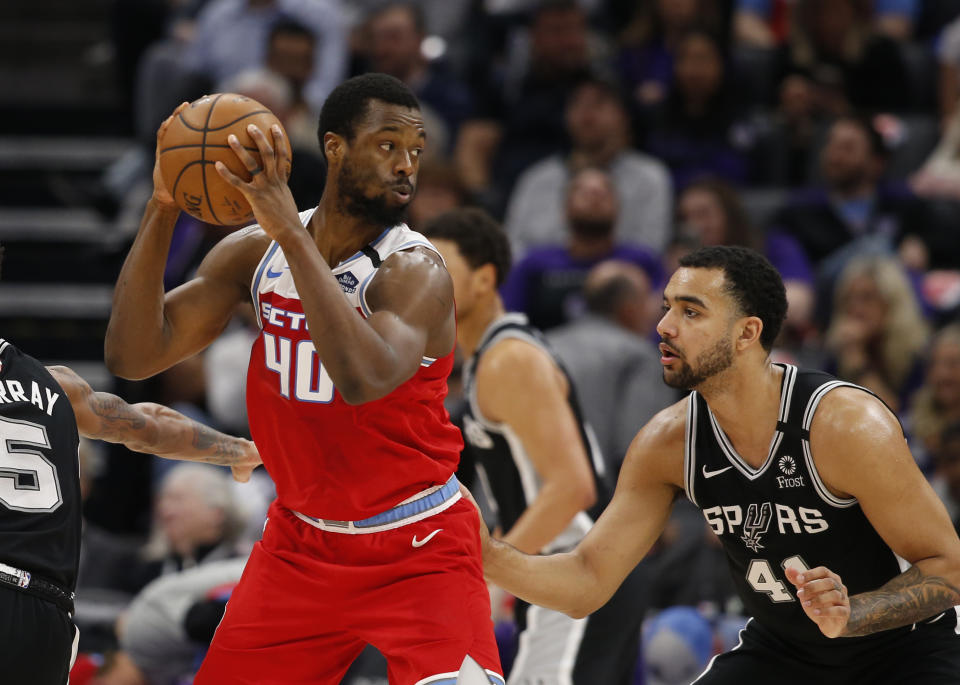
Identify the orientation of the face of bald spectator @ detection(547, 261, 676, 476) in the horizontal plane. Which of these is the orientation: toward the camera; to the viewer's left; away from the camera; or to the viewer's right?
away from the camera

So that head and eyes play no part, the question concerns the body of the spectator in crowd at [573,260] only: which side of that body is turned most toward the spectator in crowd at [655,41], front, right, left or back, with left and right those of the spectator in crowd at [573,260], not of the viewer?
back

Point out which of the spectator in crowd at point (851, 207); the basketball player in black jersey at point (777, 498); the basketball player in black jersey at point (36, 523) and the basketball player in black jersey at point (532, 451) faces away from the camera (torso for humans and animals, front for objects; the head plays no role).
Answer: the basketball player in black jersey at point (36, 523)

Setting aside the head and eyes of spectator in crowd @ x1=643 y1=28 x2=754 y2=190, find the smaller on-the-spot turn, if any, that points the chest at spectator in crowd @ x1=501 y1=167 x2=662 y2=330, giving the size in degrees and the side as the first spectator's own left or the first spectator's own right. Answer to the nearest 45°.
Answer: approximately 45° to the first spectator's own right

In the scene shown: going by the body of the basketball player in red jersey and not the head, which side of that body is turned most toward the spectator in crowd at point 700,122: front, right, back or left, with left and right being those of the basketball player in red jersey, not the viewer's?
back

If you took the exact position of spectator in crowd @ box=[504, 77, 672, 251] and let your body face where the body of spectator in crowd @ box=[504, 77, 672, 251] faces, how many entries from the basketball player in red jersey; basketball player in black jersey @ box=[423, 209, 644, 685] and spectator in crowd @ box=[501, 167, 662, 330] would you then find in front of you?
3

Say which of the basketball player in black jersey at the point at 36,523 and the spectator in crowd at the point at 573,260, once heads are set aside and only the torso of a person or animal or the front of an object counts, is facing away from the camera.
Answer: the basketball player in black jersey

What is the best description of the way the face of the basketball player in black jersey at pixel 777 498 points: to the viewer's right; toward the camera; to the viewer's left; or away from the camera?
to the viewer's left

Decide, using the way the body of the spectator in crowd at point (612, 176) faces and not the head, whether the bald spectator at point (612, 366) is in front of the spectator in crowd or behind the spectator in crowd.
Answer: in front

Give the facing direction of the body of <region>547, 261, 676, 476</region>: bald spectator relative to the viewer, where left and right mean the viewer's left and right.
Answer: facing away from the viewer and to the right of the viewer

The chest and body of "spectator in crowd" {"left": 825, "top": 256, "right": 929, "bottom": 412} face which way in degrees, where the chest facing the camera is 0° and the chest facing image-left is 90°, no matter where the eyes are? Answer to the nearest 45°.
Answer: approximately 45°

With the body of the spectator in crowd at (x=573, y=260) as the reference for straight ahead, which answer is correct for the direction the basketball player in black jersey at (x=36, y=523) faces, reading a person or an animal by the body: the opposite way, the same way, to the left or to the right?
the opposite way

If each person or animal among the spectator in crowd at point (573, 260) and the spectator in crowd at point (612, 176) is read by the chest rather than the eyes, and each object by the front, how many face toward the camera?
2

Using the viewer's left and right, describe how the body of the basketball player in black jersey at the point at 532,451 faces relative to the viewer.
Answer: facing to the left of the viewer

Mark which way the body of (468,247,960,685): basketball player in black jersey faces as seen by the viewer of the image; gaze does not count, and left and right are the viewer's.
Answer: facing the viewer and to the left of the viewer

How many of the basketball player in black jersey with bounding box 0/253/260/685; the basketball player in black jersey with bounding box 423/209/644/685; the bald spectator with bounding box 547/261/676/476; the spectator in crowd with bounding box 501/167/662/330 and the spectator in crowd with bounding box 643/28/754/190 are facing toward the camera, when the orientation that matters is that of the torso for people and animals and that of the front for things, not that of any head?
2

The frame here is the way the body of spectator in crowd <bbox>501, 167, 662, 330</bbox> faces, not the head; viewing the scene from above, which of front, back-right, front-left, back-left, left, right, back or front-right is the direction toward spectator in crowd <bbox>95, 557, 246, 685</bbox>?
front-right
